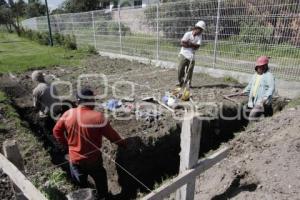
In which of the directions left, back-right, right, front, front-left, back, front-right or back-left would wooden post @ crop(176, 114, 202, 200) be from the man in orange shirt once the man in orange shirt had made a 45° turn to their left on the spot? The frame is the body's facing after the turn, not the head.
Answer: back

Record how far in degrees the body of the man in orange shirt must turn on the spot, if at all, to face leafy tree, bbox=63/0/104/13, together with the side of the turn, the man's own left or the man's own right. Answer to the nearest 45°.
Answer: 0° — they already face it

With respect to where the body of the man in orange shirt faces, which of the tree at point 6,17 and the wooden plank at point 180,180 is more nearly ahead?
the tree

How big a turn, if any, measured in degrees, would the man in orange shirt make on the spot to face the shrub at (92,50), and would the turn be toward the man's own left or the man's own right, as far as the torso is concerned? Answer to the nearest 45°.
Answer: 0° — they already face it

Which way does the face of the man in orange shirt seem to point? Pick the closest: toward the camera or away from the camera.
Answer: away from the camera

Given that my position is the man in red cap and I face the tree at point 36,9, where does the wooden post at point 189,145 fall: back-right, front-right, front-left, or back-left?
back-left

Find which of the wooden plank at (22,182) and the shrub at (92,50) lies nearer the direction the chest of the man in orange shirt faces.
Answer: the shrub

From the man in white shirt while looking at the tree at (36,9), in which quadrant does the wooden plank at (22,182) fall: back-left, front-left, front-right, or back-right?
back-left

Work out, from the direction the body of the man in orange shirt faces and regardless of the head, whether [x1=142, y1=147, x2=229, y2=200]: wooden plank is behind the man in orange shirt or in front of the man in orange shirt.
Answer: behind

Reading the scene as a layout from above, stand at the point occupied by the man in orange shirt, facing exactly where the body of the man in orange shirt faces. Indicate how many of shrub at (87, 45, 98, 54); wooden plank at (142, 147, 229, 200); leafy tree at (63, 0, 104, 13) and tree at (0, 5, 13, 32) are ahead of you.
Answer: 3

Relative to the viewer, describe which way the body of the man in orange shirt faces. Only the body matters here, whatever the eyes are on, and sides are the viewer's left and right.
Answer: facing away from the viewer

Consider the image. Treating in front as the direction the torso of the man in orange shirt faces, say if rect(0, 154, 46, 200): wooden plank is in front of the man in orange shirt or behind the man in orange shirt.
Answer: behind

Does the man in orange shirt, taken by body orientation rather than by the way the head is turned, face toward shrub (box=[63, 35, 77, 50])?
yes

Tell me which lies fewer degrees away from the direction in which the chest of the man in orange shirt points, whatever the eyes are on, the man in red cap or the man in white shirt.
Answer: the man in white shirt

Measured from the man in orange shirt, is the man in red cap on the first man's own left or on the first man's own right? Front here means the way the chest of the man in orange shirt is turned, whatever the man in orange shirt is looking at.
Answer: on the first man's own right

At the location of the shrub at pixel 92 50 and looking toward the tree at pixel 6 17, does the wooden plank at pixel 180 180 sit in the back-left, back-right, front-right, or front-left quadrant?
back-left
